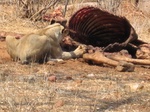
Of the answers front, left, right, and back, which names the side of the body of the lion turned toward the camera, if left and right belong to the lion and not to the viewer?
right

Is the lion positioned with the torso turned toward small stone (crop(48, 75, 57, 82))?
no
